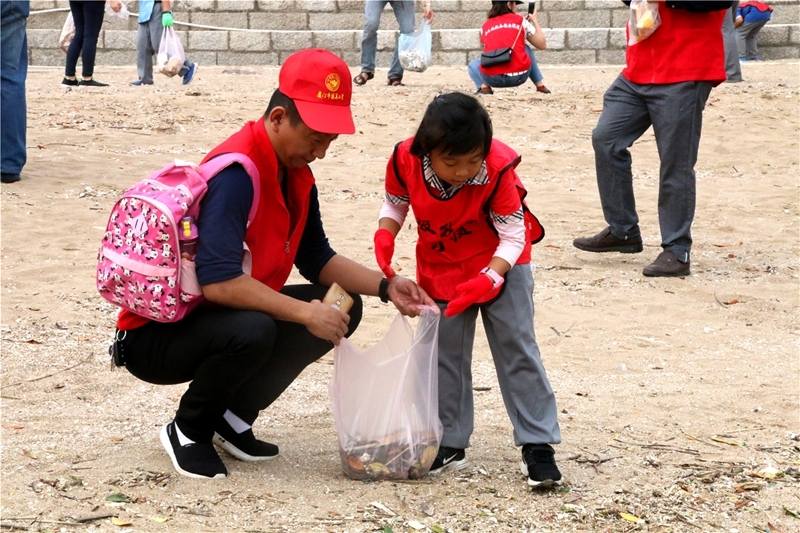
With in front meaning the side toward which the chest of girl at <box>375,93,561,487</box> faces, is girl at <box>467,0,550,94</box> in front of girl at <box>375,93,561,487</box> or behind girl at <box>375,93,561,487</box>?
behind

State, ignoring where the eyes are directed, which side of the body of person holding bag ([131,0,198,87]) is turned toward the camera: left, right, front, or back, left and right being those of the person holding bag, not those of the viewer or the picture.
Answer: left

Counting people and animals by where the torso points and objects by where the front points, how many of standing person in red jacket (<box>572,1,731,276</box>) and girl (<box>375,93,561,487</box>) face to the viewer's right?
0

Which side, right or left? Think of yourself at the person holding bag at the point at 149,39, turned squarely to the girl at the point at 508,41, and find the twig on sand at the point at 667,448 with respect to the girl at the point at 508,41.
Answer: right

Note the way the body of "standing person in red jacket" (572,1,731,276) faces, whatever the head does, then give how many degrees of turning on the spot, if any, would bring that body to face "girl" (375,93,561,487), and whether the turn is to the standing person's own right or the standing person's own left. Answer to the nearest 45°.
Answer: approximately 45° to the standing person's own left

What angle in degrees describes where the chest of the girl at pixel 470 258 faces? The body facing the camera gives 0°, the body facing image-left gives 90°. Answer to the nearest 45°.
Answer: approximately 45°

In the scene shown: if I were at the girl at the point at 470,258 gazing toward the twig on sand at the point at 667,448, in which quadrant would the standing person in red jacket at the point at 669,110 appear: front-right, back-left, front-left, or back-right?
front-left

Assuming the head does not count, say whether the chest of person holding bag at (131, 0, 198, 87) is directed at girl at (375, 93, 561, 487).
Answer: no
